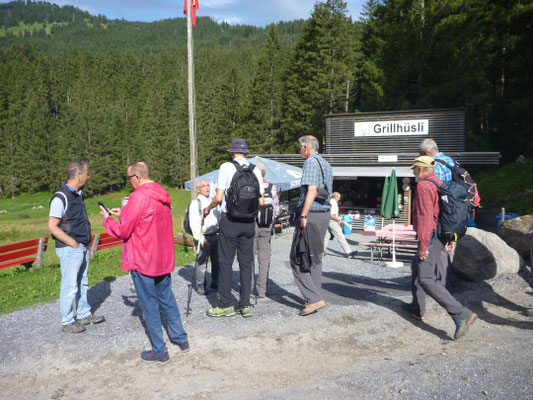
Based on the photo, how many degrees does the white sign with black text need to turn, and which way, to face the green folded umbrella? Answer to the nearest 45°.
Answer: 0° — it already faces it

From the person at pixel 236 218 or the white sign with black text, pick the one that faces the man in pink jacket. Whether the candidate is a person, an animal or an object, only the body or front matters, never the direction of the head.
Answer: the white sign with black text

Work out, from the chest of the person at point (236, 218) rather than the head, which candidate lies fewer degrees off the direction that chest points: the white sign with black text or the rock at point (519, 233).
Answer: the white sign with black text

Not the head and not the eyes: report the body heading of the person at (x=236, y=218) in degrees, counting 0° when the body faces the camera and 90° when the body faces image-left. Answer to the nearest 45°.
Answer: approximately 135°

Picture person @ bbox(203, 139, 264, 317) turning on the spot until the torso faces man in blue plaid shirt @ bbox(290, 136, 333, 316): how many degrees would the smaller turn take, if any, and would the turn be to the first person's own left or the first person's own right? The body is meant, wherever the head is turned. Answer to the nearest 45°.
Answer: approximately 135° to the first person's own right

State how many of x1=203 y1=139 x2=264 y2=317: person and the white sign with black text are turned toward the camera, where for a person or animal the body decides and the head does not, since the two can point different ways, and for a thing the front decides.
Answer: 1

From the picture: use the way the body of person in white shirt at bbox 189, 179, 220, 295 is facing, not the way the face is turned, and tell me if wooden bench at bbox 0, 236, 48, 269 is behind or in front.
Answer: behind

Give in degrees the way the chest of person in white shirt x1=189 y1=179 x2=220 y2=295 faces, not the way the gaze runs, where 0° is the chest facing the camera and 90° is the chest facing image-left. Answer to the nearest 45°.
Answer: approximately 315°

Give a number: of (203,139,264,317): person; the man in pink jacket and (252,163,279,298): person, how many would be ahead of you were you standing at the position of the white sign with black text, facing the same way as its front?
3

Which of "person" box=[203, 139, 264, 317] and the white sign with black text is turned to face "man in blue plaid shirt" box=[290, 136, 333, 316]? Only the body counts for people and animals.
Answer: the white sign with black text

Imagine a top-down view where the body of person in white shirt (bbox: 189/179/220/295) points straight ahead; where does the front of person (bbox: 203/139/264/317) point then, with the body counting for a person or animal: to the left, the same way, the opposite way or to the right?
the opposite way

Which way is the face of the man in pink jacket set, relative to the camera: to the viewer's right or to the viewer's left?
to the viewer's left

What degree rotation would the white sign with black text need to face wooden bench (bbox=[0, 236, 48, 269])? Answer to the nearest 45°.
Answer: approximately 45° to its right
